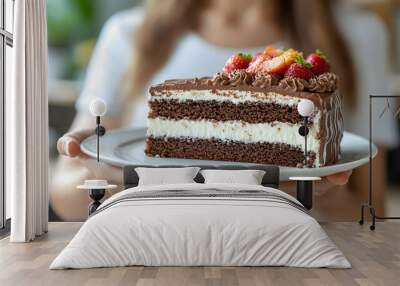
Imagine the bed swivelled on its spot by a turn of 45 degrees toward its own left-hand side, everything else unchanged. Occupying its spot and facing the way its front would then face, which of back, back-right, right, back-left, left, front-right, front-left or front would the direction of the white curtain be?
back

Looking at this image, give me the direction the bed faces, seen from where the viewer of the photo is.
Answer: facing the viewer

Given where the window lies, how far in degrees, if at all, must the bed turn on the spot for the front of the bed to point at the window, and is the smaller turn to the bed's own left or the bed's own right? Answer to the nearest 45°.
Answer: approximately 135° to the bed's own right
